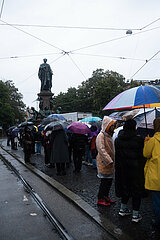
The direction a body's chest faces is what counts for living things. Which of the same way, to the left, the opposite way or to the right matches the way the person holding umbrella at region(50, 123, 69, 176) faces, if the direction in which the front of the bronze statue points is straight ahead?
the opposite way

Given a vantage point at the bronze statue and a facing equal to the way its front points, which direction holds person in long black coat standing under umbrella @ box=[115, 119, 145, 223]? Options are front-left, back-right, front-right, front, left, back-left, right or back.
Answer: front

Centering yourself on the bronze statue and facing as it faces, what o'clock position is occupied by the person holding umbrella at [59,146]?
The person holding umbrella is roughly at 12 o'clock from the bronze statue.

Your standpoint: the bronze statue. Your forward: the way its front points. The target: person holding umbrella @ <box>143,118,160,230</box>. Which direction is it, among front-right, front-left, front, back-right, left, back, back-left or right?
front

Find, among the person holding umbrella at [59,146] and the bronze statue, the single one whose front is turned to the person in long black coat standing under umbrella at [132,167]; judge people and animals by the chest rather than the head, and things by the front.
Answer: the bronze statue

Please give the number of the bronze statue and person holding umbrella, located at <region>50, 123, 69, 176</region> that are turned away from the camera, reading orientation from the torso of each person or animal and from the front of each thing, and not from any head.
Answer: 1

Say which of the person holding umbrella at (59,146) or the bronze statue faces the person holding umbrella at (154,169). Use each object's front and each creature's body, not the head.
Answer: the bronze statue

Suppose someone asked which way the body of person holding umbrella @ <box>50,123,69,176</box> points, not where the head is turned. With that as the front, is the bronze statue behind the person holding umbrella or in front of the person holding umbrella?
in front

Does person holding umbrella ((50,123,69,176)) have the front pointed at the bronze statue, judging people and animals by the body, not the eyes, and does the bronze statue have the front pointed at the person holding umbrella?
yes

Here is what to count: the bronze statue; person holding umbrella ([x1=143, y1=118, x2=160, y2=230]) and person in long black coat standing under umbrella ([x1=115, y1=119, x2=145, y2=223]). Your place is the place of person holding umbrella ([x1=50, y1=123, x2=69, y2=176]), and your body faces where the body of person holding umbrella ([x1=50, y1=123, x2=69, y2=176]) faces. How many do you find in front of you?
1

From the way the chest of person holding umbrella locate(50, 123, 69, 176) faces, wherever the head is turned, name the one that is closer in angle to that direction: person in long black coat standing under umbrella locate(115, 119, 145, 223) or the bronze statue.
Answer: the bronze statue

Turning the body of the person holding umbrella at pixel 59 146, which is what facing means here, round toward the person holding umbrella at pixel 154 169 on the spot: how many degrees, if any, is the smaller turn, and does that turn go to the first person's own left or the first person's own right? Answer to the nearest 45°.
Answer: approximately 180°

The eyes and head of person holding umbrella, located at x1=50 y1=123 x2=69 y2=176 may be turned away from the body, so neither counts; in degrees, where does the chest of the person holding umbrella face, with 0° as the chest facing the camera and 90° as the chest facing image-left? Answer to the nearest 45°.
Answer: approximately 180°

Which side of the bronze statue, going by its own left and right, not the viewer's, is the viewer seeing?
front
